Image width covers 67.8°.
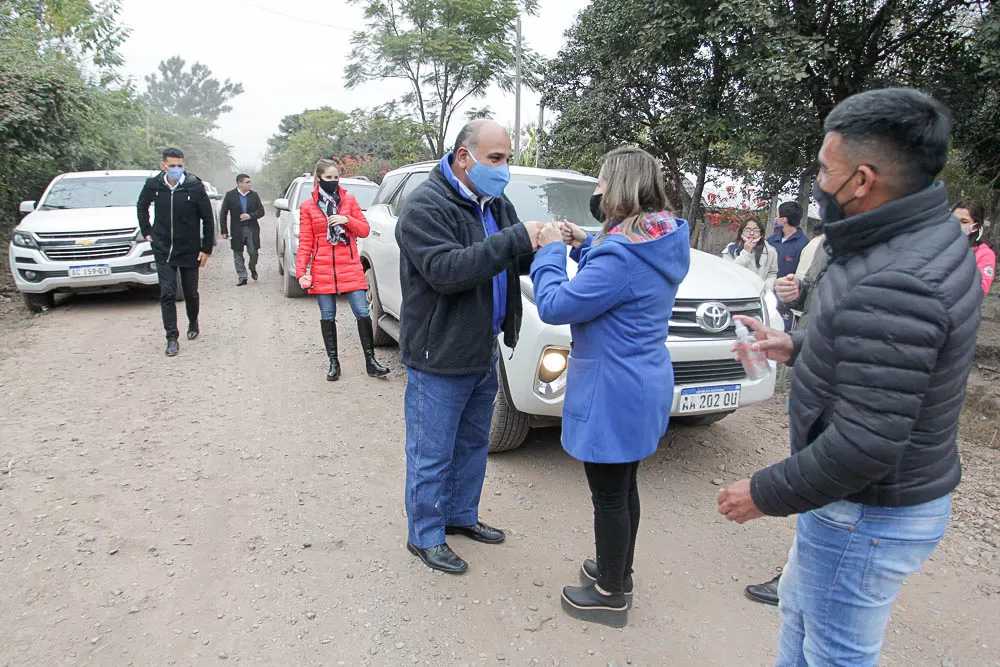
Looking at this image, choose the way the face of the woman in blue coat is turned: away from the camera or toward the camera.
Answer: away from the camera

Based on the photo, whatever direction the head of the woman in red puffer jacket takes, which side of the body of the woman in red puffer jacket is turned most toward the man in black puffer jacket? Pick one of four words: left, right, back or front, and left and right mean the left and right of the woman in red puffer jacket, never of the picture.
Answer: front

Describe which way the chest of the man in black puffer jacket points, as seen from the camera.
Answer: to the viewer's left

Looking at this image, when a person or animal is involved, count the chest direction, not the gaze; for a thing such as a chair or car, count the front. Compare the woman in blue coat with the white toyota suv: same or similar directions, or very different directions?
very different directions

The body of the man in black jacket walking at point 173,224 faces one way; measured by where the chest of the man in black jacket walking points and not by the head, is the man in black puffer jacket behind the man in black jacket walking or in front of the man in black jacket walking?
in front

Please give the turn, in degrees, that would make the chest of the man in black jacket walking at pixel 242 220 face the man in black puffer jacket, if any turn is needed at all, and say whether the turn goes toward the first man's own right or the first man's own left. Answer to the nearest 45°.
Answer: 0° — they already face them

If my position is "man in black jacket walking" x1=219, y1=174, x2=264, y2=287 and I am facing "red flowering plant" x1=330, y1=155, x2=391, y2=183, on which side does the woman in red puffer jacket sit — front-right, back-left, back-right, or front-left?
back-right

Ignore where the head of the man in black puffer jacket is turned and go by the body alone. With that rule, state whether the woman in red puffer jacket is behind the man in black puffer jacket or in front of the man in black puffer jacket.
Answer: in front

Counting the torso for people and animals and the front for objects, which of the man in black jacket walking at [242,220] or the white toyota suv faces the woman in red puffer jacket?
the man in black jacket walking

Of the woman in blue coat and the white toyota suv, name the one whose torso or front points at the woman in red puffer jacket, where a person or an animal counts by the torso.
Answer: the woman in blue coat

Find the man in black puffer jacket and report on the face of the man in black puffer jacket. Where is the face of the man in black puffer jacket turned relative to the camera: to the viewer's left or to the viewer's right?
to the viewer's left

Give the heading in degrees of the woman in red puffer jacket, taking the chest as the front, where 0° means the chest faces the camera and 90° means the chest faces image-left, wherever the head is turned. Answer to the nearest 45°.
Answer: approximately 0°
